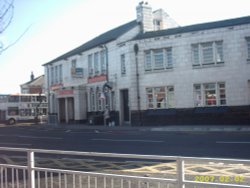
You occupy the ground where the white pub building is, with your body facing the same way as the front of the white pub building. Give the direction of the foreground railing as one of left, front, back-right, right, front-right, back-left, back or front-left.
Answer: front-left

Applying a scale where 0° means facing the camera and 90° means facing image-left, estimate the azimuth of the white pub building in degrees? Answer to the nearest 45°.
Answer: approximately 45°
